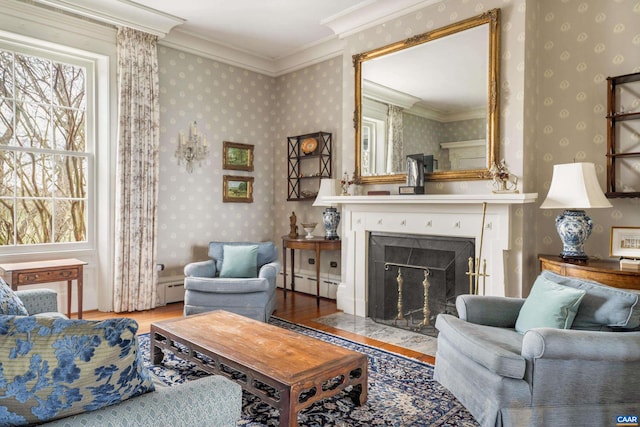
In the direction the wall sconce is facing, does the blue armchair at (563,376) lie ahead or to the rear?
ahead

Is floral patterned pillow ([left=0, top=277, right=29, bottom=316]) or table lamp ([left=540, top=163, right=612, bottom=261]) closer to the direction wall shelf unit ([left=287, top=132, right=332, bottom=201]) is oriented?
the floral patterned pillow

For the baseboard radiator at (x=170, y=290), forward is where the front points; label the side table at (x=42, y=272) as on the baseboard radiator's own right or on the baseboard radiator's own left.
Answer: on the baseboard radiator's own right

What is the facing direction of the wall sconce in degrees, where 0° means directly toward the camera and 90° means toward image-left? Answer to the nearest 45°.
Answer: approximately 315°

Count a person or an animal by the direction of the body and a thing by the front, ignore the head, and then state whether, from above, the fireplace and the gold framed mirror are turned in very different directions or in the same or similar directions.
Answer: same or similar directions

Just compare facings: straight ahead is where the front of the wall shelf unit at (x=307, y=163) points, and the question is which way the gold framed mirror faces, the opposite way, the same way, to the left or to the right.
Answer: the same way

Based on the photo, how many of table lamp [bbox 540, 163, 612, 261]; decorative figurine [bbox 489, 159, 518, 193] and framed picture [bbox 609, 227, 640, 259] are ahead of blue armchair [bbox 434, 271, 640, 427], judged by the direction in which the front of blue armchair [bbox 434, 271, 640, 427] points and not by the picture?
0

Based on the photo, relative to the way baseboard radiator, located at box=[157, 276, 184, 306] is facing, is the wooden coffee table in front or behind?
in front

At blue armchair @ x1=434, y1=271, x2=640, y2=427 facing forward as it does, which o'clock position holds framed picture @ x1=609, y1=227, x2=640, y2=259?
The framed picture is roughly at 5 o'clock from the blue armchair.

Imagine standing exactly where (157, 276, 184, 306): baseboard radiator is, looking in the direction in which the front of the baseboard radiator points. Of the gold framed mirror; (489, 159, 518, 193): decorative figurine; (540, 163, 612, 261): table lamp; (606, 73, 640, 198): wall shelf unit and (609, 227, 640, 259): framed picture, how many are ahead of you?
5

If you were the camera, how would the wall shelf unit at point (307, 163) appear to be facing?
facing the viewer and to the left of the viewer

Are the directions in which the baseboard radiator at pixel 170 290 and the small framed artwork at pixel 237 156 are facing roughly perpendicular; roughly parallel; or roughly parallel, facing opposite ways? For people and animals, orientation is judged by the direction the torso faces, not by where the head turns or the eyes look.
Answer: roughly parallel

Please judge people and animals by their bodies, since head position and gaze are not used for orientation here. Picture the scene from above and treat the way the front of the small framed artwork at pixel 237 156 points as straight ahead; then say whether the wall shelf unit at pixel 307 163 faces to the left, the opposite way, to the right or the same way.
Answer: to the right

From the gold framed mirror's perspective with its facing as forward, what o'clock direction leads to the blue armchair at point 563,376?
The blue armchair is roughly at 10 o'clock from the gold framed mirror.

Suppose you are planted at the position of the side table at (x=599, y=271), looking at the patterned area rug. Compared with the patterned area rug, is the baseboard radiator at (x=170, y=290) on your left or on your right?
right

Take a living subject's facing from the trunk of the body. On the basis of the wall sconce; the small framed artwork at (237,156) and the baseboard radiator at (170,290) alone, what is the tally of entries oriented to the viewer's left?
0
